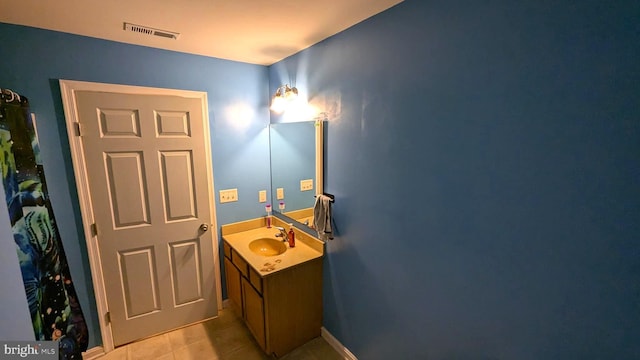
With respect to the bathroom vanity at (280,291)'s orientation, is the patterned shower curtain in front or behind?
in front

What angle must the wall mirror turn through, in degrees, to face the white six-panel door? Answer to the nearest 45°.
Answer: approximately 45° to its right

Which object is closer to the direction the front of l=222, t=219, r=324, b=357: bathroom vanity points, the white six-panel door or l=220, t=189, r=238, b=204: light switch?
the white six-panel door

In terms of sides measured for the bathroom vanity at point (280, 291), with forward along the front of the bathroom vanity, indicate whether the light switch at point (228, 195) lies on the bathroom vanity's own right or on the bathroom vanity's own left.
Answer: on the bathroom vanity's own right

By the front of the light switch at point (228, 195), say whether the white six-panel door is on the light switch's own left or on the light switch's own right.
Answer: on the light switch's own right

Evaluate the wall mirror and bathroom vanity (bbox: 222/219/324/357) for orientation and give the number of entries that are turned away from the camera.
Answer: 0

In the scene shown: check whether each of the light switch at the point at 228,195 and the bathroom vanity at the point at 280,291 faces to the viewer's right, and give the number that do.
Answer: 0

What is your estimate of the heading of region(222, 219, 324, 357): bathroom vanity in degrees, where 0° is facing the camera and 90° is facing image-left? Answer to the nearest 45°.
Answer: approximately 45°

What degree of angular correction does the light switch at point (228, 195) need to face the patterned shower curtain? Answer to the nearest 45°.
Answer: approximately 45° to its right

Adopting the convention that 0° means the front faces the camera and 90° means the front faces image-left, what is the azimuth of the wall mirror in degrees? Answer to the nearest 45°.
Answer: approximately 45°
